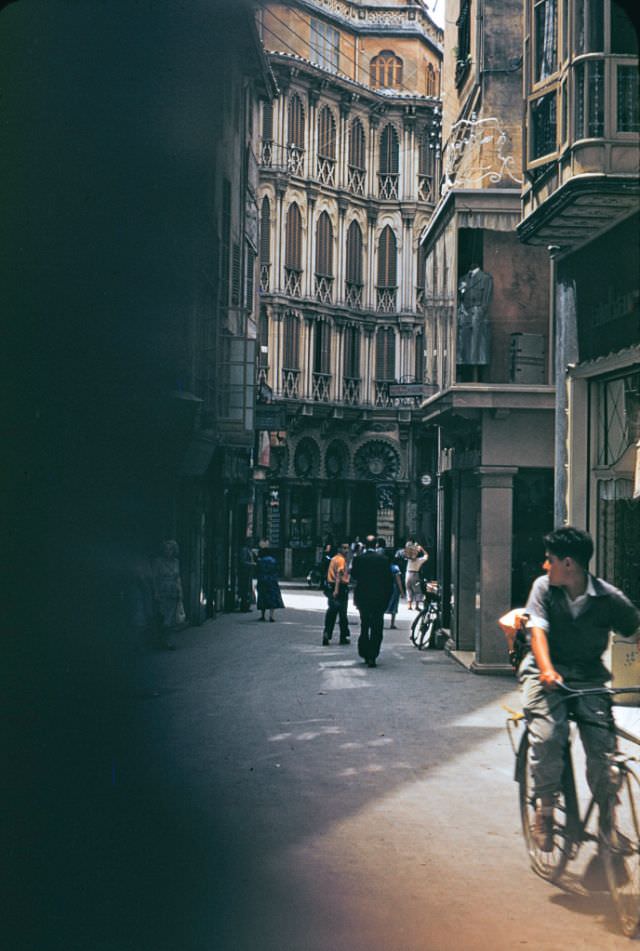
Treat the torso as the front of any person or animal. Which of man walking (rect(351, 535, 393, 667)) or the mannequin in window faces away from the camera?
the man walking

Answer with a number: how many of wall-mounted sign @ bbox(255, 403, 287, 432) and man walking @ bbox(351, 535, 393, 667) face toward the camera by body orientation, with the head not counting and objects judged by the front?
1

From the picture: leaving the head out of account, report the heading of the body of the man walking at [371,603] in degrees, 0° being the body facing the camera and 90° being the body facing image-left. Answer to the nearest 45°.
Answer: approximately 180°

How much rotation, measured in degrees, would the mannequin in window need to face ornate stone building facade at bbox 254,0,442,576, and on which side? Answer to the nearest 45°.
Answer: approximately 135° to its right

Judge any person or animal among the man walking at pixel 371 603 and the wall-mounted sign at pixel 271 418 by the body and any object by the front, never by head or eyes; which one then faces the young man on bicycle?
the wall-mounted sign

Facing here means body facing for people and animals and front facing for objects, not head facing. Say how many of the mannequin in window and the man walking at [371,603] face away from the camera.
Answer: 1

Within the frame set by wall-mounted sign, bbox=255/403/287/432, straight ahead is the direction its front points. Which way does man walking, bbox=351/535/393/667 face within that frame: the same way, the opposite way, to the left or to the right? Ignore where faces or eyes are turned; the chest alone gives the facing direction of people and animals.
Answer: the opposite way

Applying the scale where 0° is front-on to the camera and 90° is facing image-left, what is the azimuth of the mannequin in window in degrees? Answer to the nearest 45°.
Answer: approximately 45°
